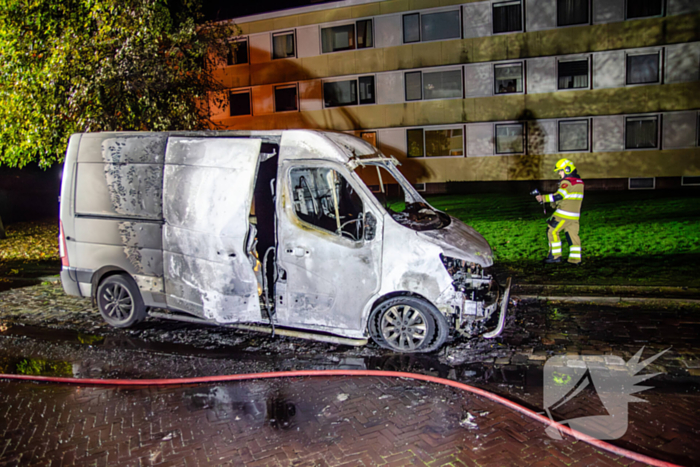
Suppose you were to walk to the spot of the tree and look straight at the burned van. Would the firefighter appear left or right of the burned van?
left

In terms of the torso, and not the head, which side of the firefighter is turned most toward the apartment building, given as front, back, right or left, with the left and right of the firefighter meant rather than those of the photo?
right

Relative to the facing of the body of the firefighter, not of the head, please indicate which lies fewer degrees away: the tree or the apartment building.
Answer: the tree

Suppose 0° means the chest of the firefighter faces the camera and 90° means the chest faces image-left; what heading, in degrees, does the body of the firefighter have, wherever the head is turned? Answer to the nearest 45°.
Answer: approximately 90°

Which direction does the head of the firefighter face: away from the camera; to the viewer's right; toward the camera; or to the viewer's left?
to the viewer's left

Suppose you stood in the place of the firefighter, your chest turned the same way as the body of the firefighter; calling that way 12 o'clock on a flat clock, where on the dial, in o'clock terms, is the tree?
The tree is roughly at 12 o'clock from the firefighter.

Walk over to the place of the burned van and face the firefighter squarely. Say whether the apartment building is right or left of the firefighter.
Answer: left

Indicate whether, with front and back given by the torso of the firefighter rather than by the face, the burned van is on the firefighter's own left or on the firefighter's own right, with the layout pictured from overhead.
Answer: on the firefighter's own left
